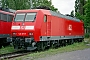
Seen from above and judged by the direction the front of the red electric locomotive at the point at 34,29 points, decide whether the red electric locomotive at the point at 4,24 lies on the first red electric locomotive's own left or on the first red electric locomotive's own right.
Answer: on the first red electric locomotive's own right
